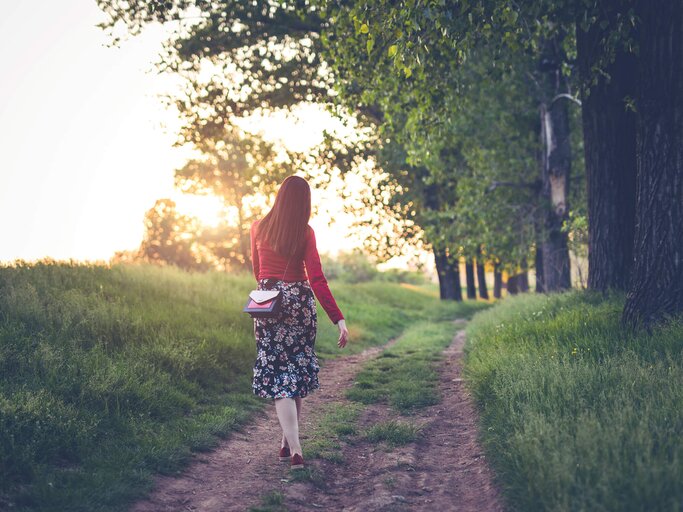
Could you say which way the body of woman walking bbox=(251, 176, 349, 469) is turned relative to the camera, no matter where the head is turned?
away from the camera

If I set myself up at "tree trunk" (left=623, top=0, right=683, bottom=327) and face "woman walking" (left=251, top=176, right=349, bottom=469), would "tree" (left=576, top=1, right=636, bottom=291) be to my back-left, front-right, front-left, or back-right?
back-right

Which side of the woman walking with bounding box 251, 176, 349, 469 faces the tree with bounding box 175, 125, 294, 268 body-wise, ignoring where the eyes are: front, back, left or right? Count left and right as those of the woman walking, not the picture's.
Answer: front

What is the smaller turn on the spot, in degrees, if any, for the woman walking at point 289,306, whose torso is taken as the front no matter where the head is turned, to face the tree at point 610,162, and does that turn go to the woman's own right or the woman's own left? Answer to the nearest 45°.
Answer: approximately 45° to the woman's own right

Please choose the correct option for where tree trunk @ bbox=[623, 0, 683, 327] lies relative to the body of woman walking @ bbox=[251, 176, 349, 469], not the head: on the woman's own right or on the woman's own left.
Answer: on the woman's own right
